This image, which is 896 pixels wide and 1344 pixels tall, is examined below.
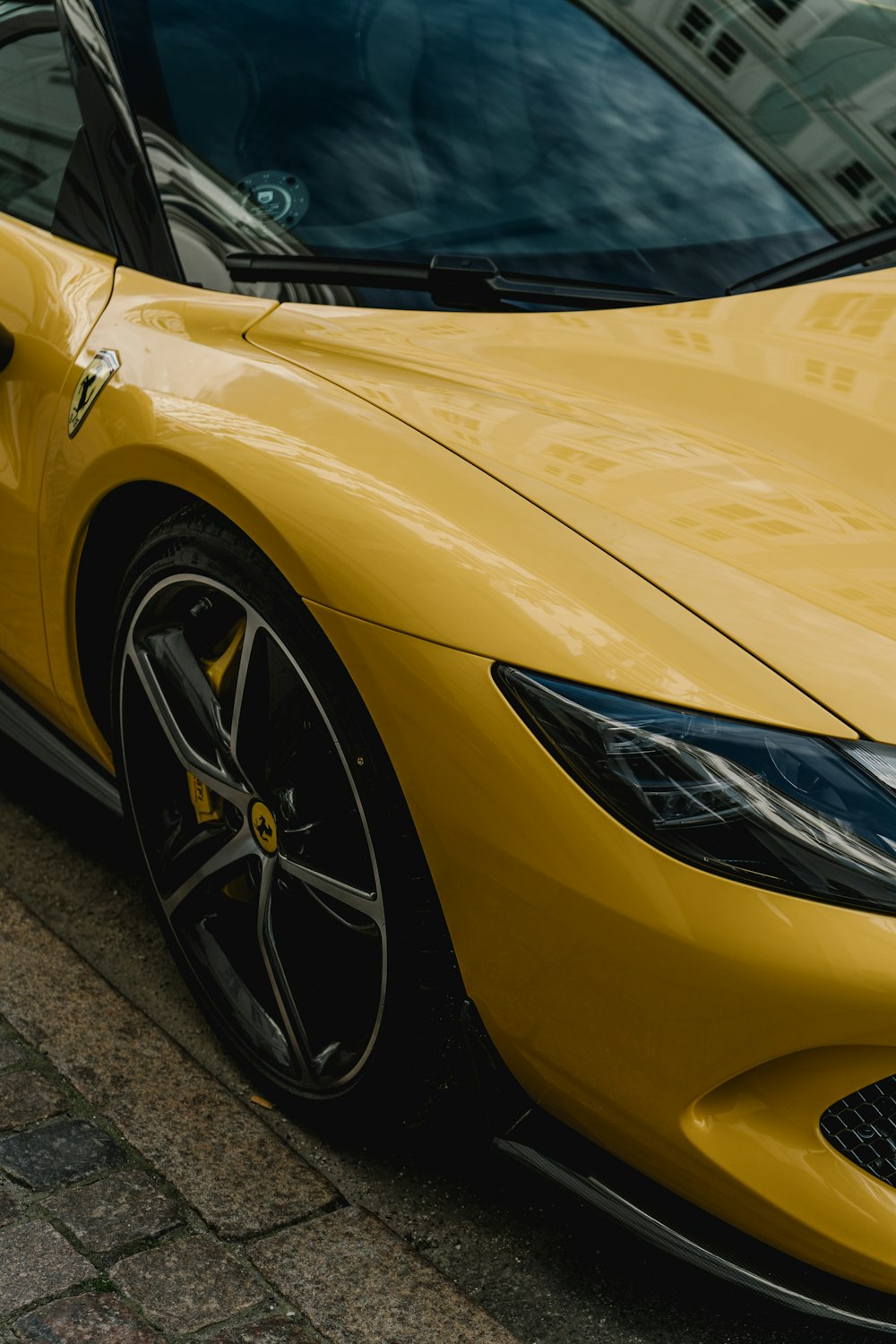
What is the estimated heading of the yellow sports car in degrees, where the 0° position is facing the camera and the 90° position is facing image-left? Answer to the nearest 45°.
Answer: approximately 315°
